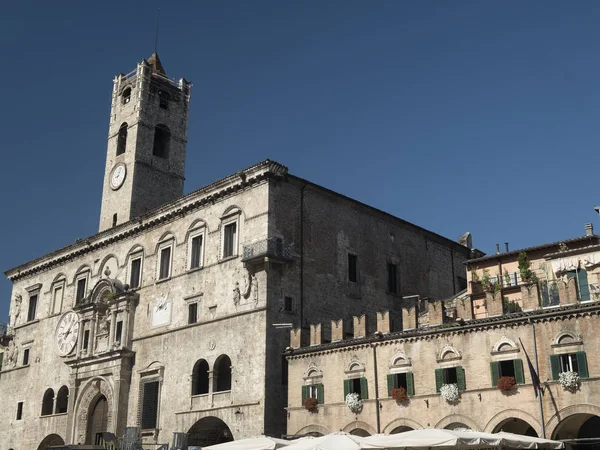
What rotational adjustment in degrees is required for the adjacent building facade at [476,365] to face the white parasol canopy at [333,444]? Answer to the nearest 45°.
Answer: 0° — it already faces it

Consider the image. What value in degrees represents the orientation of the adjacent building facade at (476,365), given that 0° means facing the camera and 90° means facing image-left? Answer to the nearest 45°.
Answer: approximately 45°

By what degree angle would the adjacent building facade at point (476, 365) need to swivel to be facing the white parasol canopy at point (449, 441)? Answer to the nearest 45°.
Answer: approximately 45° to its left

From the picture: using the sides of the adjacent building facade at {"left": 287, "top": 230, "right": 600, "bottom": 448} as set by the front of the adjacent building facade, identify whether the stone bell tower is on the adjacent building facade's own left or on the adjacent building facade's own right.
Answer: on the adjacent building facade's own right

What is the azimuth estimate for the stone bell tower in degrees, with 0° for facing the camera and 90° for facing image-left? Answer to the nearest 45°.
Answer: approximately 45°

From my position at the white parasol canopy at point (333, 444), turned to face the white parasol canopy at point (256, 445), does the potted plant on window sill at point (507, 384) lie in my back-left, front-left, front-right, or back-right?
back-right

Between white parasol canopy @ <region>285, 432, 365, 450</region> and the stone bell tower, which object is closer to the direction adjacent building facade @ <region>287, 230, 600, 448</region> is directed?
the white parasol canopy
